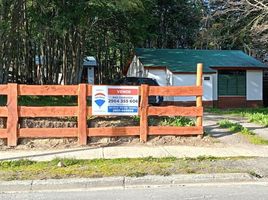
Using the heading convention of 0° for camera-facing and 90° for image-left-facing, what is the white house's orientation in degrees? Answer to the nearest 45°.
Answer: approximately 0°

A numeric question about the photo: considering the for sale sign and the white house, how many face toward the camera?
2

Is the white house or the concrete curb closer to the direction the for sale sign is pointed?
the concrete curb

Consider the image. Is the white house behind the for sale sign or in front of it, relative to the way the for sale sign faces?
behind

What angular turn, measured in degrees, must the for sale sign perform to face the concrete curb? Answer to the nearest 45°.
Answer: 0° — it already faces it

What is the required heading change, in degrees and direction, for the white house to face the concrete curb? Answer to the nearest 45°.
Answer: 0° — it already faces it

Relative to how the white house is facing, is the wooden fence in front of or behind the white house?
in front

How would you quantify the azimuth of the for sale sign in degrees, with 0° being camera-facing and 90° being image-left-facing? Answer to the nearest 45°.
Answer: approximately 0°
